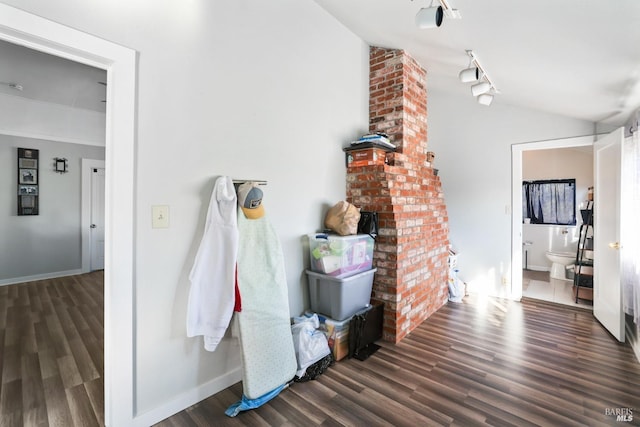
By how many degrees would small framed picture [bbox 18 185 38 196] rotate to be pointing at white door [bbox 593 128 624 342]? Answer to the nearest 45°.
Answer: approximately 45° to its left

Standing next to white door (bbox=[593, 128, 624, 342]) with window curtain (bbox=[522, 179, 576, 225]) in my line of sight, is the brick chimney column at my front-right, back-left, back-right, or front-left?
back-left

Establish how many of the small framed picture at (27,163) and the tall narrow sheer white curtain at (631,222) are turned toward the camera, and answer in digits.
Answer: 1

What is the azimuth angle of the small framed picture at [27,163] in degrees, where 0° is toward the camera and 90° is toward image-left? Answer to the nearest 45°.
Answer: approximately 0°
